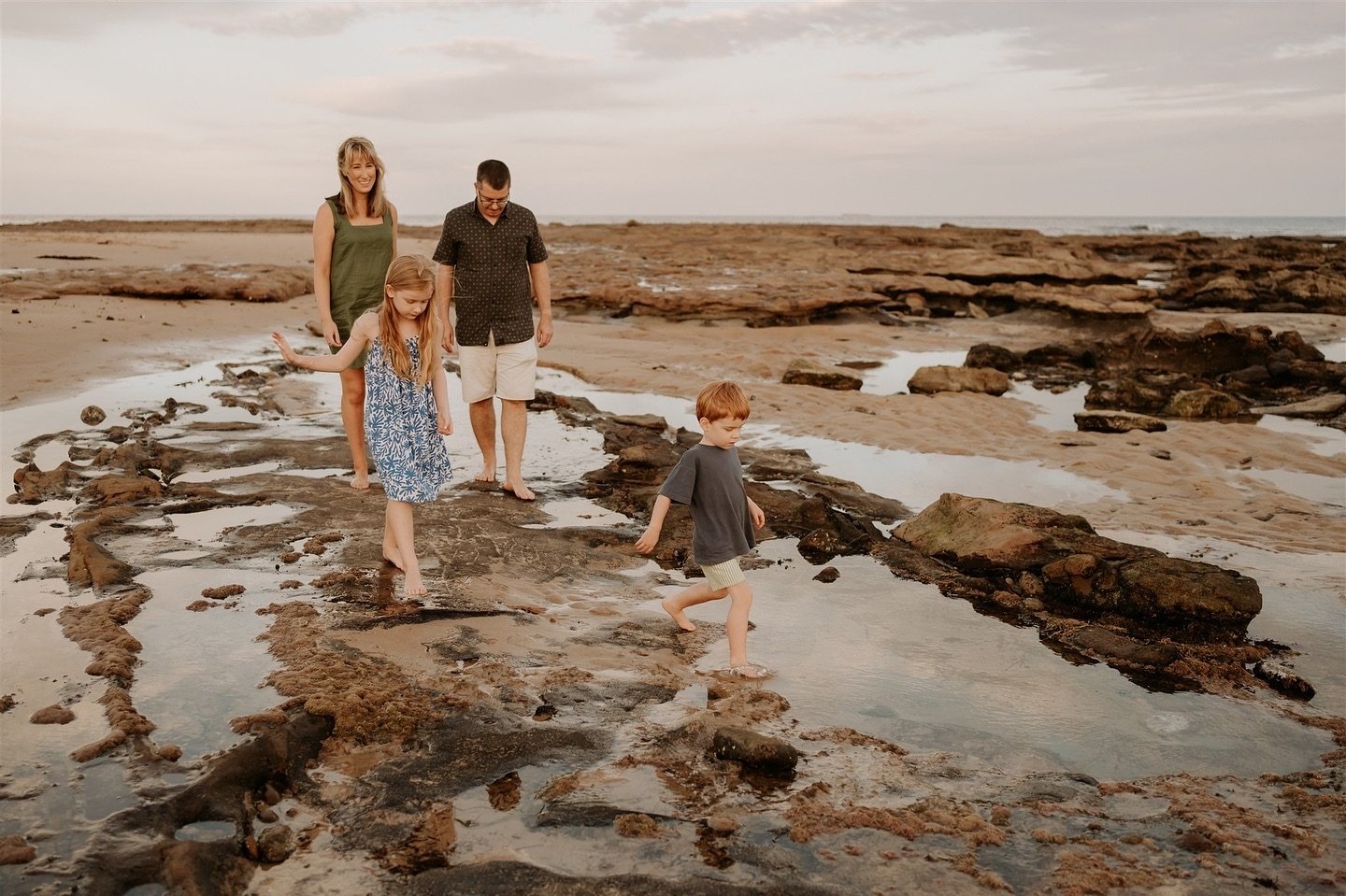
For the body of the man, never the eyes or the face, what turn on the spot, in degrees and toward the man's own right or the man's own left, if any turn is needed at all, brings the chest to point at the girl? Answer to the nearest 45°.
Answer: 0° — they already face them

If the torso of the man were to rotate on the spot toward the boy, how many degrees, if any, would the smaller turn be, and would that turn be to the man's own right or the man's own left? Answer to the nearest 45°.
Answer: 0° — they already face them

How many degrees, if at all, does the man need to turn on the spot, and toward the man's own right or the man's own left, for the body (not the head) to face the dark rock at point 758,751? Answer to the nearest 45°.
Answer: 0° — they already face it

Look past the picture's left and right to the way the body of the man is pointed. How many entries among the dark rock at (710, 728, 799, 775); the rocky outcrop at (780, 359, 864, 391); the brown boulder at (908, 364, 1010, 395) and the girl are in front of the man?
2

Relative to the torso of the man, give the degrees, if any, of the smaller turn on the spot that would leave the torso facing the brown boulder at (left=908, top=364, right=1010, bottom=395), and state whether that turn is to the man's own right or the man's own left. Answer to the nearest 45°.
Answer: approximately 135° to the man's own left

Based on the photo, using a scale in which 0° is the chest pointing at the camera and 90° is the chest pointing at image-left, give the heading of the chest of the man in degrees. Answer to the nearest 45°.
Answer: approximately 0°

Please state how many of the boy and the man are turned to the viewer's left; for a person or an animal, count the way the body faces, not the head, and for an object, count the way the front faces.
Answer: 0

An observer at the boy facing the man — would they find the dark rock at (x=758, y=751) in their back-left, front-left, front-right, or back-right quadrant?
back-left

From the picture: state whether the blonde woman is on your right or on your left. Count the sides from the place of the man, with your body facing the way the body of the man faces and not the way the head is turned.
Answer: on your right

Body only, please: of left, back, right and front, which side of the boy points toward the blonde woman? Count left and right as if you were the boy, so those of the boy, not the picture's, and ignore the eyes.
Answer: back
